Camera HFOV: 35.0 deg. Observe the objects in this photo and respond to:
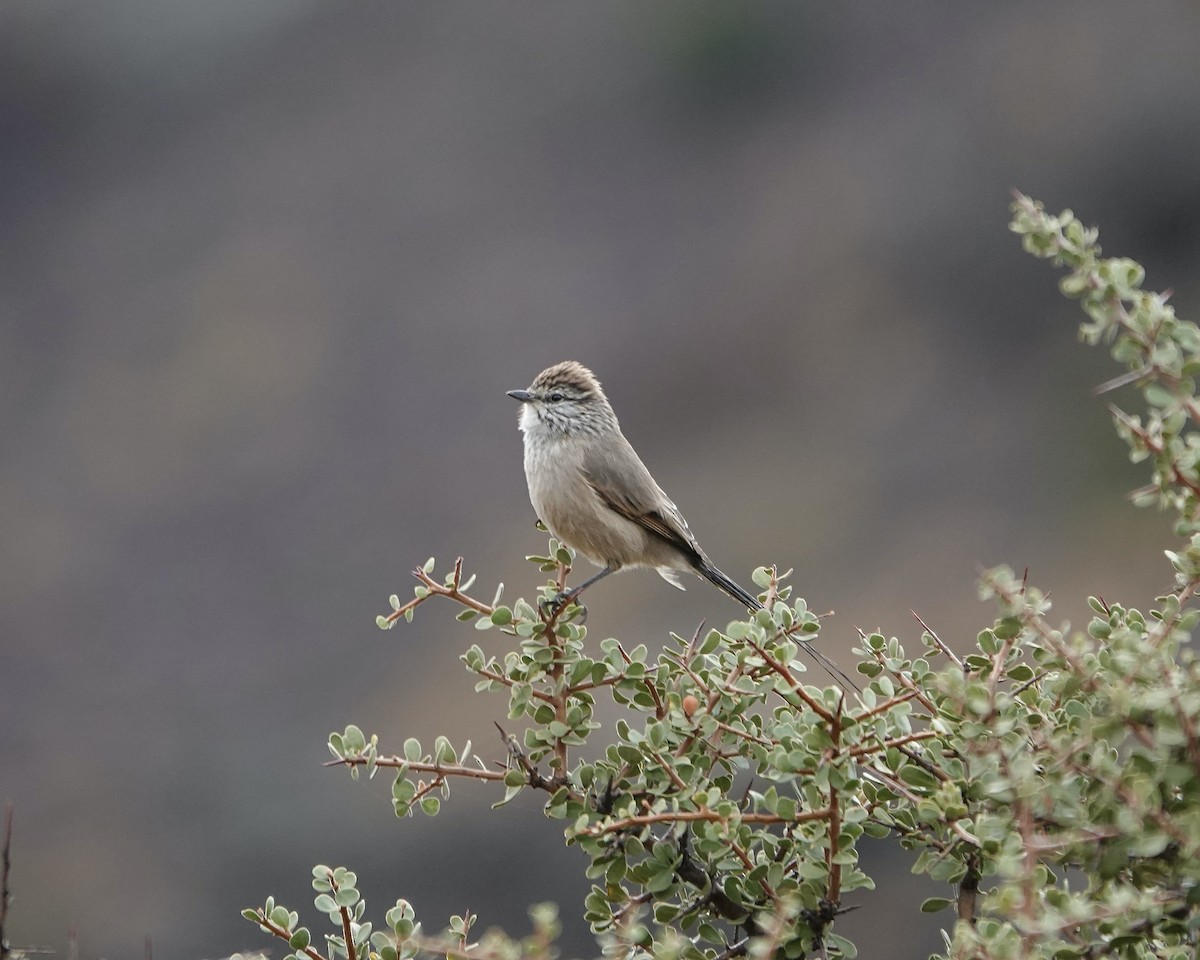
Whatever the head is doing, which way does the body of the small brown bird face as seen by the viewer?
to the viewer's left
